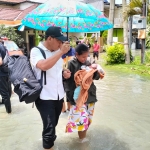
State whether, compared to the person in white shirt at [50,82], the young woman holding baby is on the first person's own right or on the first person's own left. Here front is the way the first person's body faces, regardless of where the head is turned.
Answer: on the first person's own left

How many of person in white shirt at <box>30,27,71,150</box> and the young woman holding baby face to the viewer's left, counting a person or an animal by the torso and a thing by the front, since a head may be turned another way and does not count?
0

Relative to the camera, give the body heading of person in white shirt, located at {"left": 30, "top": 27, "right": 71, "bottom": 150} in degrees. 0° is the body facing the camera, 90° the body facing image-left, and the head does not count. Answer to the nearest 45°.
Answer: approximately 315°

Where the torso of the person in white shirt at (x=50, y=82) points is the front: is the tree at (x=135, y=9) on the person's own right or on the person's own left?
on the person's own left
